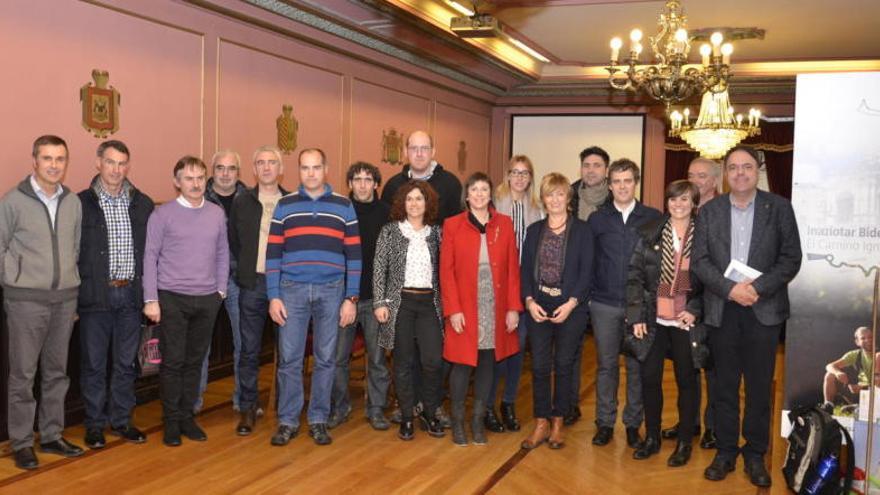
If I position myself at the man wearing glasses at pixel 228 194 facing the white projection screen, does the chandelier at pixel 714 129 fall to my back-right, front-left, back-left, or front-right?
front-right

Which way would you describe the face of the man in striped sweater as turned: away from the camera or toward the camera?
toward the camera

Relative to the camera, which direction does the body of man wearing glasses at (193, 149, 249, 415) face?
toward the camera

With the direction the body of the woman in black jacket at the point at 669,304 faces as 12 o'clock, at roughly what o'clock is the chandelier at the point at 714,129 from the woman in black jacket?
The chandelier is roughly at 6 o'clock from the woman in black jacket.

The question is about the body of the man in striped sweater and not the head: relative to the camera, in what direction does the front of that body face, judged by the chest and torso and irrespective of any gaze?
toward the camera

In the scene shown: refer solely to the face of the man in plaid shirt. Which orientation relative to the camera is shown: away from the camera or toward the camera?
toward the camera

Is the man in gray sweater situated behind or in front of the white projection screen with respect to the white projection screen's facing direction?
in front

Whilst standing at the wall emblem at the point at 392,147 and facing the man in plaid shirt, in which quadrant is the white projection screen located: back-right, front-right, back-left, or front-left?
back-left

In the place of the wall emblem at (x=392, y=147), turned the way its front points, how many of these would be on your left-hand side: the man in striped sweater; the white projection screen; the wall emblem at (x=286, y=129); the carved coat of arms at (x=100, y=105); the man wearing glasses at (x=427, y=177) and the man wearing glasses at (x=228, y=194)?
1

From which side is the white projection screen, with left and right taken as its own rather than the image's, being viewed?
front

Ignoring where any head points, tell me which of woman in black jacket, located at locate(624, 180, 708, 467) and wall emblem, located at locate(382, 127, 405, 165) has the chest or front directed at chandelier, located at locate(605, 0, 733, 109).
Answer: the wall emblem

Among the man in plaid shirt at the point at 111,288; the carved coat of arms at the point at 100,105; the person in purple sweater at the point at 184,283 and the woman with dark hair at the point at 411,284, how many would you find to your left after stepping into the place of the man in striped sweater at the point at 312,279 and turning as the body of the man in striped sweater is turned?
1

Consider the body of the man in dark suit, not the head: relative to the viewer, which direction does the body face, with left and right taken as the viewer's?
facing the viewer

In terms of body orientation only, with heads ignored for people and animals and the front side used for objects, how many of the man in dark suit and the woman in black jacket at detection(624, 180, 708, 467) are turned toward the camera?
2

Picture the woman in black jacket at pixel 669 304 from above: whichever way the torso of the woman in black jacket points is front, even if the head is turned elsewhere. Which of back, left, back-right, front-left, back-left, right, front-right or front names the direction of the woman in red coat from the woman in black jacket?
right

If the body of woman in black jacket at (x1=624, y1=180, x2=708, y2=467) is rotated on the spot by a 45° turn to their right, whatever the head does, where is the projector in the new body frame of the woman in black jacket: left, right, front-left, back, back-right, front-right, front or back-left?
right

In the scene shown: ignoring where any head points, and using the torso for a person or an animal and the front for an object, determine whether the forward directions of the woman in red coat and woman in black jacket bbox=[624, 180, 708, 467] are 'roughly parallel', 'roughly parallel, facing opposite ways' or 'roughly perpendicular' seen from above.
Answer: roughly parallel

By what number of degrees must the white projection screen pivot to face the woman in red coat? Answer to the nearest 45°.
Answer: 0° — it already faces them
